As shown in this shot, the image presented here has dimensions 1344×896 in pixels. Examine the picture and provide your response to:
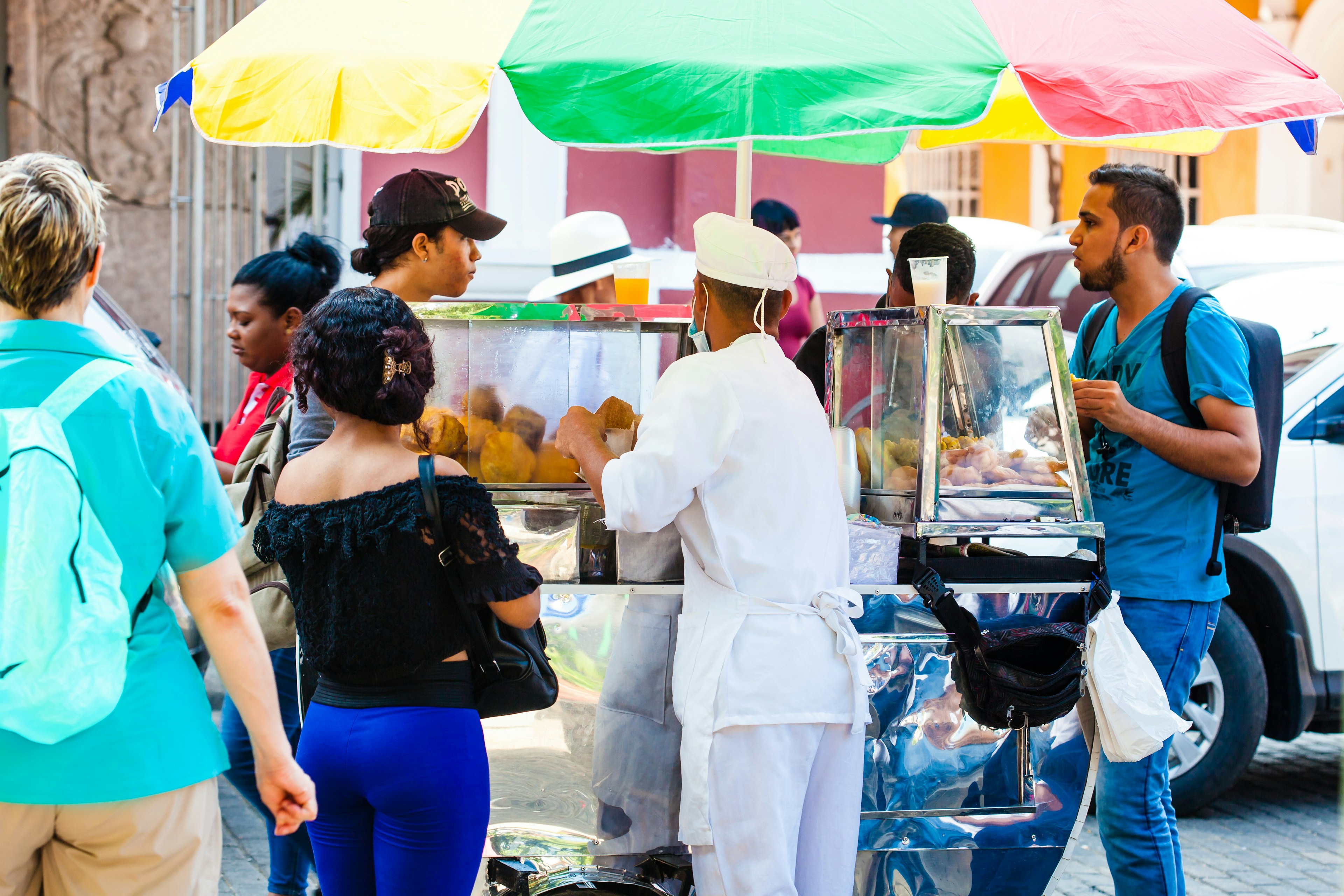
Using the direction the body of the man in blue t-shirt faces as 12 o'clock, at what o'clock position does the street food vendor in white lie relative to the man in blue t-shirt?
The street food vendor in white is roughly at 12 o'clock from the man in blue t-shirt.

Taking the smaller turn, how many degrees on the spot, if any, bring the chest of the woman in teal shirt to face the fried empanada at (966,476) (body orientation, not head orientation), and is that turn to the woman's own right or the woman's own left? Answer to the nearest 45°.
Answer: approximately 90° to the woman's own right

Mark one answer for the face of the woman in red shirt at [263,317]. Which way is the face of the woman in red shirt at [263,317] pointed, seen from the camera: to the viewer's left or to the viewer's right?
to the viewer's left

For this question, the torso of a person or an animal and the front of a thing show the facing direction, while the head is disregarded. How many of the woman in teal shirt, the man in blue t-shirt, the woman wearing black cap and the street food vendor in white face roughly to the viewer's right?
1

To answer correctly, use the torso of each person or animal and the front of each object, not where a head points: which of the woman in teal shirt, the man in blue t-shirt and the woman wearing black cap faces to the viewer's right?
the woman wearing black cap

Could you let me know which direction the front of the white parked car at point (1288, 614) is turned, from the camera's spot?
facing the viewer and to the left of the viewer

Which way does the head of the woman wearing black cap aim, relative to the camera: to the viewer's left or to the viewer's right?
to the viewer's right

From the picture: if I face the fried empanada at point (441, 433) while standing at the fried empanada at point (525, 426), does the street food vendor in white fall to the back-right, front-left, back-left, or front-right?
back-left

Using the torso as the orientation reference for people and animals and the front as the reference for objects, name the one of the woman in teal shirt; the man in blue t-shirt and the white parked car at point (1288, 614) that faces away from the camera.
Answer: the woman in teal shirt

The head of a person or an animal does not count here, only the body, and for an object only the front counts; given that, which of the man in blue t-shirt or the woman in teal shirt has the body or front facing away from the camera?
the woman in teal shirt

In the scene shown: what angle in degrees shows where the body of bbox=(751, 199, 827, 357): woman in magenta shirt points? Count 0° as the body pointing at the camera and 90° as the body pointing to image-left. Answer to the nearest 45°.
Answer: approximately 315°

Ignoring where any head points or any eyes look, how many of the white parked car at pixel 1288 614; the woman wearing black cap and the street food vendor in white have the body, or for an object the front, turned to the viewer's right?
1

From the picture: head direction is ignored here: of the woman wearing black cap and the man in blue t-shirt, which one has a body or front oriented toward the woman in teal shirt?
the man in blue t-shirt

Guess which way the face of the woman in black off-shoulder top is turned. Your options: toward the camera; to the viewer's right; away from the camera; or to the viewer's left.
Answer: away from the camera

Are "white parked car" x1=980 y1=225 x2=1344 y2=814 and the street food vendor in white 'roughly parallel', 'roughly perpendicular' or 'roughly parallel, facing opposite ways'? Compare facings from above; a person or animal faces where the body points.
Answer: roughly perpendicular

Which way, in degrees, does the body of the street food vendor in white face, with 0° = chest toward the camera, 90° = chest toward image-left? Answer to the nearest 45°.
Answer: approximately 135°

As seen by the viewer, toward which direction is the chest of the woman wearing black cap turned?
to the viewer's right
